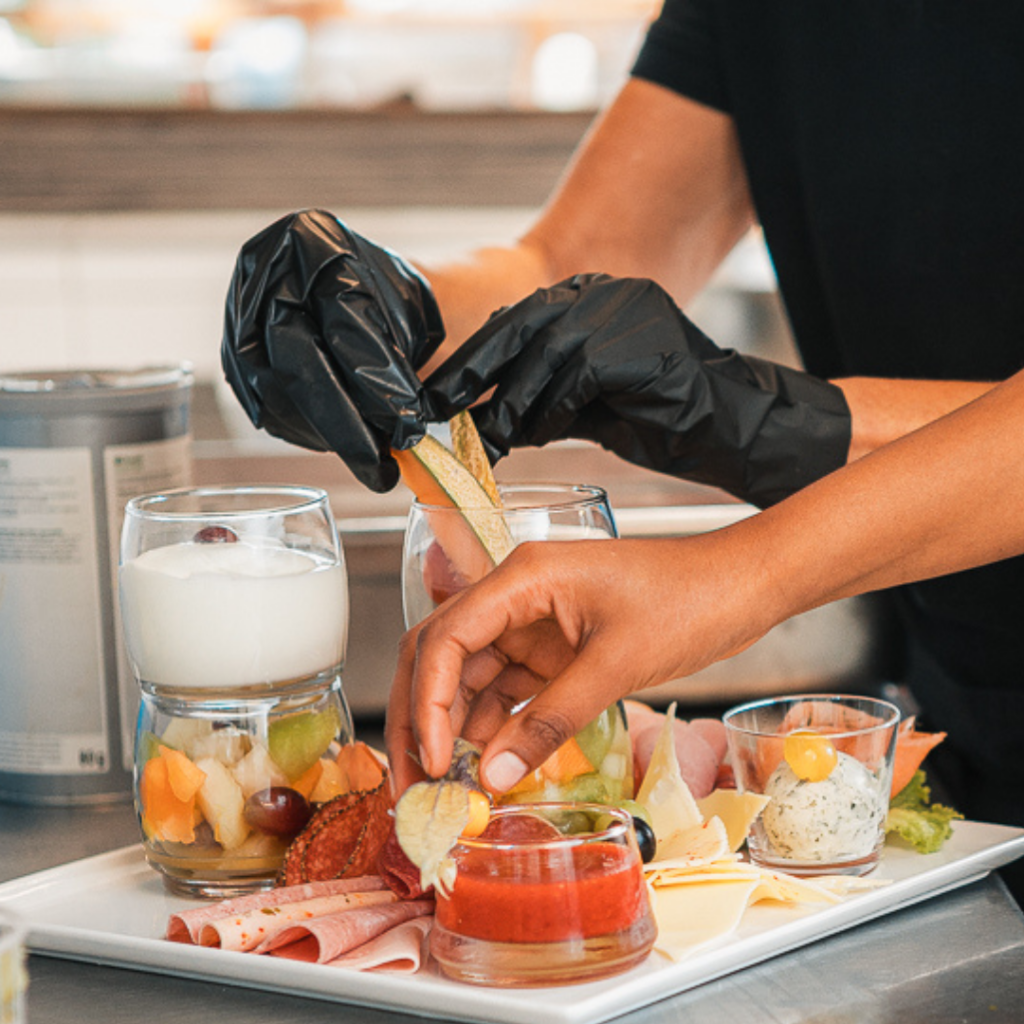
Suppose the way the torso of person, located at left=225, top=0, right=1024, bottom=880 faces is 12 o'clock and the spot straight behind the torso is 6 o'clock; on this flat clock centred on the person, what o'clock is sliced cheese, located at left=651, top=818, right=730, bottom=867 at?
The sliced cheese is roughly at 11 o'clock from the person.

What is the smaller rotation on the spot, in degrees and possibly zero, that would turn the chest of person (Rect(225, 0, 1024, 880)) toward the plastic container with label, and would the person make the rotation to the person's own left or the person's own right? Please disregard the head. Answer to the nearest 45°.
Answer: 0° — they already face it

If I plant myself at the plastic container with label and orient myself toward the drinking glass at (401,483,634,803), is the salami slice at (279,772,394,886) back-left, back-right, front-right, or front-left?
front-right

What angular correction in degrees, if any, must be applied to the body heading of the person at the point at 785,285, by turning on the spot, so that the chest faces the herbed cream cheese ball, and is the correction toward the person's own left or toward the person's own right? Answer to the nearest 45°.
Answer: approximately 45° to the person's own left

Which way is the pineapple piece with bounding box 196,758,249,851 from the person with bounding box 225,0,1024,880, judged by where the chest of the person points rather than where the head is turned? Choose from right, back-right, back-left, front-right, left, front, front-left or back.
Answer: front

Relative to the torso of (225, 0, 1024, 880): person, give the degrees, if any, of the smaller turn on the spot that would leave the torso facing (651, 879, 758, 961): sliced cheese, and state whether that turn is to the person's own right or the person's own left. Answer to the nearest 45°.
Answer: approximately 45° to the person's own left

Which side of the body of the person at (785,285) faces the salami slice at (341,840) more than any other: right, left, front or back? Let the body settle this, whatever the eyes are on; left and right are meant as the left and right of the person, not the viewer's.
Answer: front

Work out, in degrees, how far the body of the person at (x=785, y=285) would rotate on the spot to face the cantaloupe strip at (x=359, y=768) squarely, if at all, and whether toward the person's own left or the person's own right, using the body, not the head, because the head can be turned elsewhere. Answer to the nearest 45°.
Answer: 0° — they already face it

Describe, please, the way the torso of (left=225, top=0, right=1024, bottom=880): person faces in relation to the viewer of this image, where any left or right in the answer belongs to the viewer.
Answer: facing the viewer and to the left of the viewer

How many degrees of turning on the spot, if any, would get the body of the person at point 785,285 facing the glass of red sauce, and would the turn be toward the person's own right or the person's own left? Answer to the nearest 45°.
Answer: approximately 45° to the person's own left

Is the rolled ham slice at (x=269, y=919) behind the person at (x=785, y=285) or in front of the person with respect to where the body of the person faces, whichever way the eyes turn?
in front
